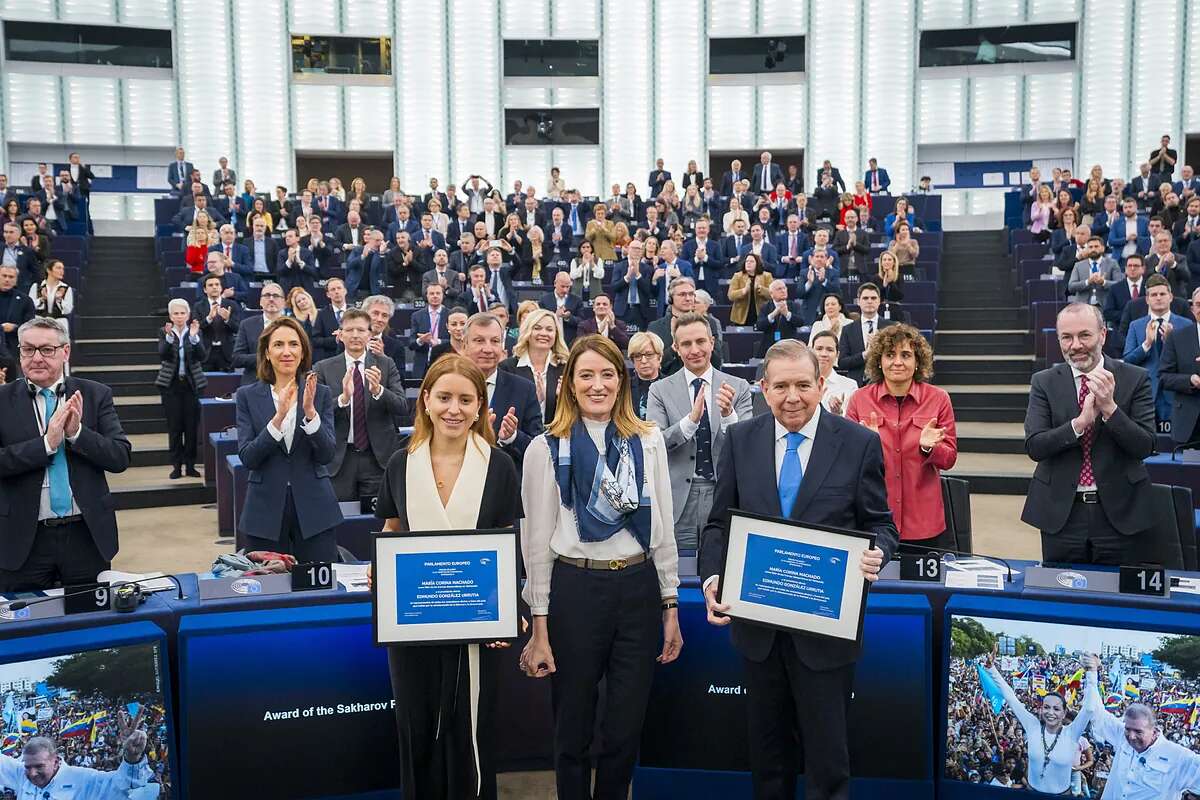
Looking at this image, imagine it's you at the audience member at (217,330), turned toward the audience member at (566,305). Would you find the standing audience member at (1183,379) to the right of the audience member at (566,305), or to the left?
right

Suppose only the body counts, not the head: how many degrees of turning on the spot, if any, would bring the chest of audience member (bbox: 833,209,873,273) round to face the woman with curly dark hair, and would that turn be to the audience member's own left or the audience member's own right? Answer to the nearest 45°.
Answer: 0° — they already face them

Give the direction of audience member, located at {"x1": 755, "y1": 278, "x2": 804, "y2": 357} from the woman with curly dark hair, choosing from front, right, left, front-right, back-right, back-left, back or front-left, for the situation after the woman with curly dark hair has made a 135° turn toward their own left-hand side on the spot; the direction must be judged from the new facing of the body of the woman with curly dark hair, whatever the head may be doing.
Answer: front-left

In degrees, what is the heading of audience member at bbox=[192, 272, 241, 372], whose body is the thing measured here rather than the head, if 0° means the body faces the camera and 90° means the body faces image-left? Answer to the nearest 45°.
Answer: approximately 0°

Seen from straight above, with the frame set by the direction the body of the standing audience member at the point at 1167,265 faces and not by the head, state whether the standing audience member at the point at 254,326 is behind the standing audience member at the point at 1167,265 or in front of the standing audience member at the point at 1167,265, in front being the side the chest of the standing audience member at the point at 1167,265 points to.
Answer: in front

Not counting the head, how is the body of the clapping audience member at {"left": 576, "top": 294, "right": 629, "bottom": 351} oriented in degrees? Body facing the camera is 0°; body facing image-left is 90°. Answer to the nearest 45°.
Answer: approximately 0°
